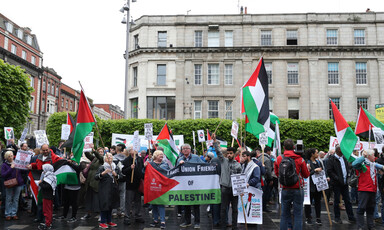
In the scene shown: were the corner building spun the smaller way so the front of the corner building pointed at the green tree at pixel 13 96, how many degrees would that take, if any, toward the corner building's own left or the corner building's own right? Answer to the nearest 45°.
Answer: approximately 45° to the corner building's own right

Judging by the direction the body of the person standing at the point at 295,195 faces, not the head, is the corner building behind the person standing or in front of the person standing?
in front

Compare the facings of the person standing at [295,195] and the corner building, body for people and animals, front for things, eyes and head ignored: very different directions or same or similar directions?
very different directions

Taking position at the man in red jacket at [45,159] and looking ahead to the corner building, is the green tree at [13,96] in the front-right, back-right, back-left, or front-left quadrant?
front-left

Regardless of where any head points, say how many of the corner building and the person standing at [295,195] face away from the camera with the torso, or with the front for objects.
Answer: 1

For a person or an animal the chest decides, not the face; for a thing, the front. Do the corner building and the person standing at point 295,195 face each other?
yes

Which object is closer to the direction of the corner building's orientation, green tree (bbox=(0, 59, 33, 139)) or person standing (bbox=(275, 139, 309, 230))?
the person standing

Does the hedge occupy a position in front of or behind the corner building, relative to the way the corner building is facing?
in front

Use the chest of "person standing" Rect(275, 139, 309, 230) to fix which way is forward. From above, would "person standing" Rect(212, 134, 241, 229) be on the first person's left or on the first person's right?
on the first person's left

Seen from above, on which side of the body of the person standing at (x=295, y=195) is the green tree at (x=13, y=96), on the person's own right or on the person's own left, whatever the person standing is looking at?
on the person's own left

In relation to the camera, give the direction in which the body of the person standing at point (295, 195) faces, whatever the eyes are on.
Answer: away from the camera

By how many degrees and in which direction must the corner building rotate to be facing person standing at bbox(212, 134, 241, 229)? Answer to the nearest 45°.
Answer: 0° — it already faces them

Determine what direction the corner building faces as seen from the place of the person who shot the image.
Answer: facing the viewer

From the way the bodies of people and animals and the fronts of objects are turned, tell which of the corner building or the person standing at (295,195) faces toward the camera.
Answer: the corner building

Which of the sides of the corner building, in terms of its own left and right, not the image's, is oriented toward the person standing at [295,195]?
front
